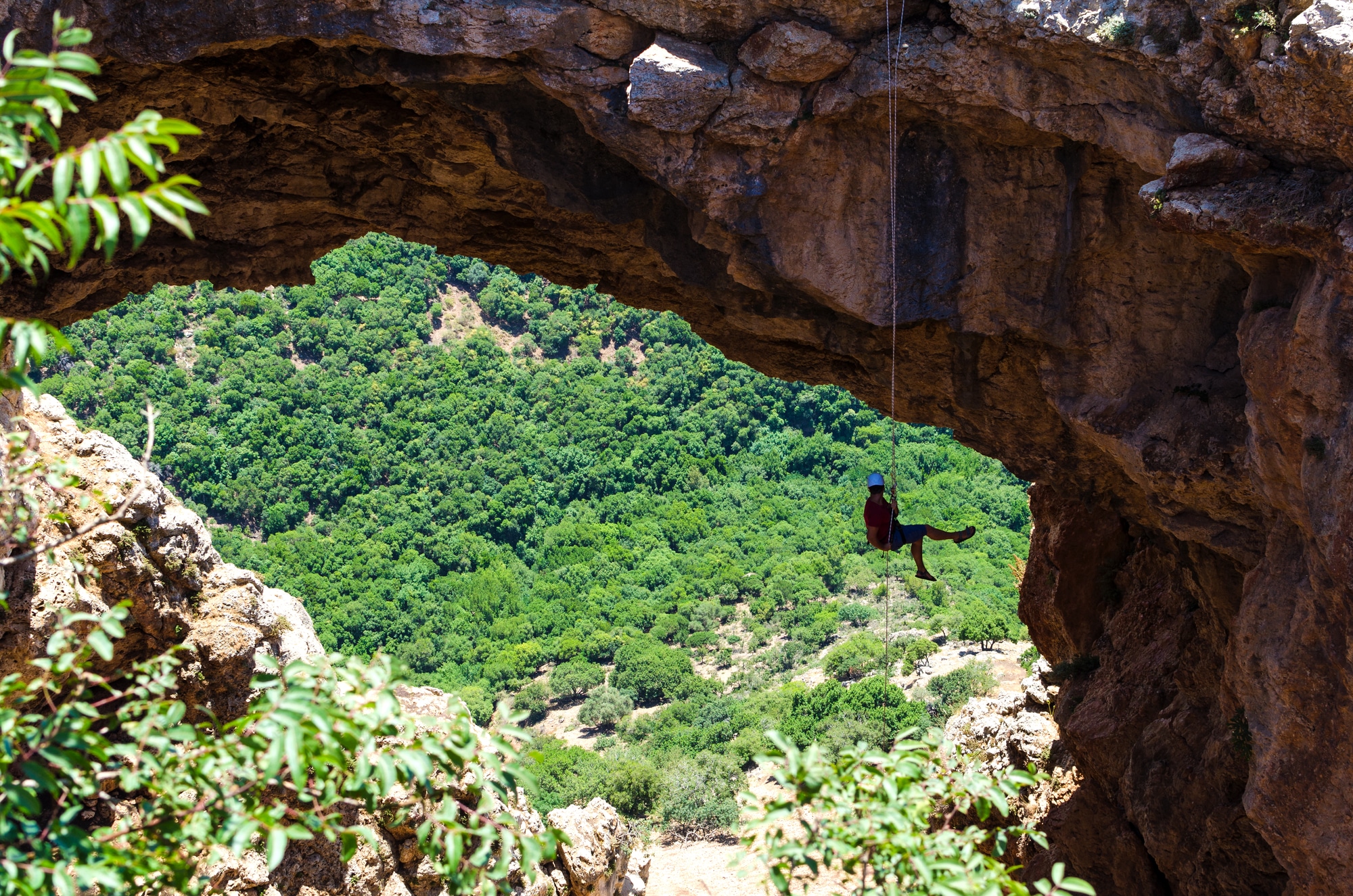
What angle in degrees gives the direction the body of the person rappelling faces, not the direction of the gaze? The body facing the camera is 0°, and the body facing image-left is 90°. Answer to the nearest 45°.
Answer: approximately 270°

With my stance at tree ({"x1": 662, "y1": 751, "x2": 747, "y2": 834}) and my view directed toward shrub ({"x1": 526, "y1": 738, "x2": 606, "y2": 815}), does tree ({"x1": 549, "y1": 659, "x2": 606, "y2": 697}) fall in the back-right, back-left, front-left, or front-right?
front-right

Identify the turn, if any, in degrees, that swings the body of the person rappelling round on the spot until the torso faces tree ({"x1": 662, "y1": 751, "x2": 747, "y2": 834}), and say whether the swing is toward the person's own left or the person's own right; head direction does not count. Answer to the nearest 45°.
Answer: approximately 90° to the person's own left

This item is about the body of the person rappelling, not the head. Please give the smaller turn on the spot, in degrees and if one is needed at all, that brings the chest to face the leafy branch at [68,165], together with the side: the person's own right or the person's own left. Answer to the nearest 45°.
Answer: approximately 90° to the person's own right

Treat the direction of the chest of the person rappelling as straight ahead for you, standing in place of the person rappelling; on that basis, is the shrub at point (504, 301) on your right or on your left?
on your left

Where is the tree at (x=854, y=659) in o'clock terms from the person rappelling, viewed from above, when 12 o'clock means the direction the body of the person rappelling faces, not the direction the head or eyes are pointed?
The tree is roughly at 9 o'clock from the person rappelling.

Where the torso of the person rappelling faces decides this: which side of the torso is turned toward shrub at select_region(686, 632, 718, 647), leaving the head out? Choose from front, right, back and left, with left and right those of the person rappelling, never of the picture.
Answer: left
